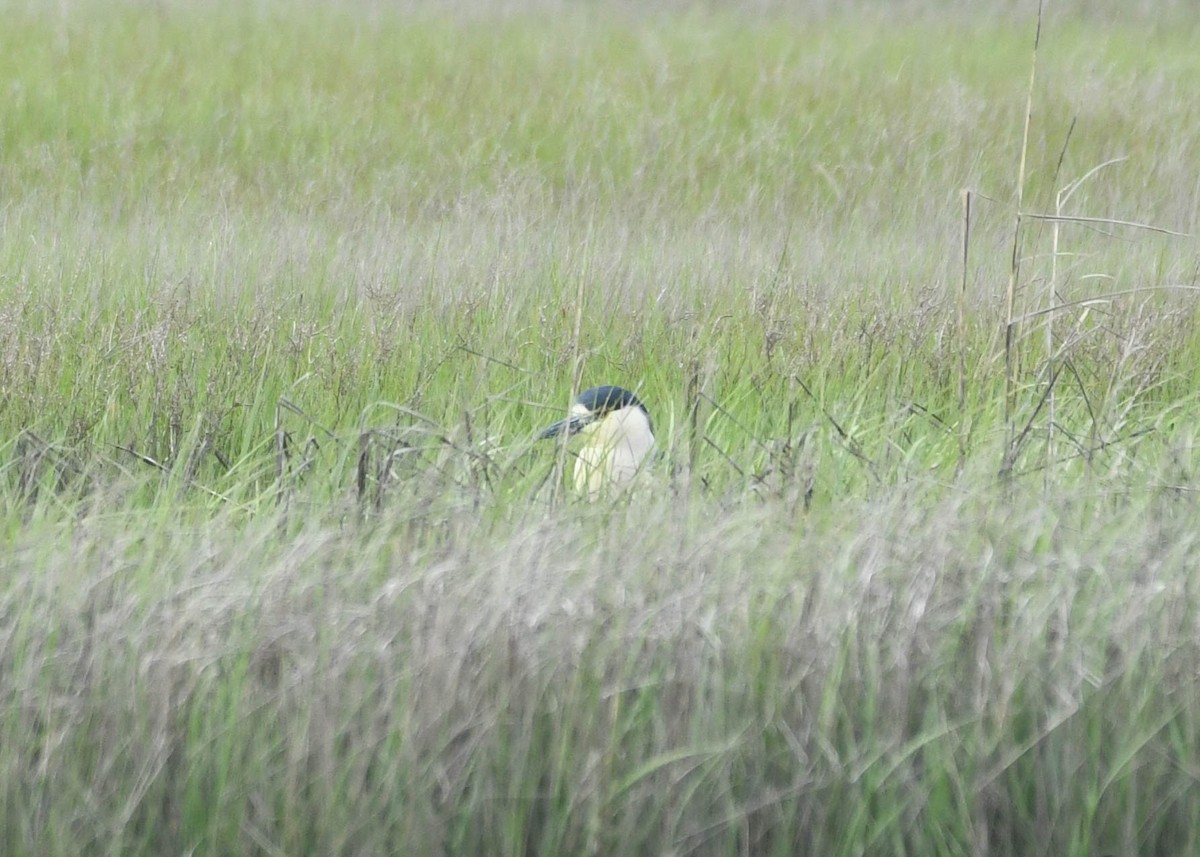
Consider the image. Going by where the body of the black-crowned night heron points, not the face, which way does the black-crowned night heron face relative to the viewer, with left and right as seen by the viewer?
facing the viewer and to the left of the viewer
